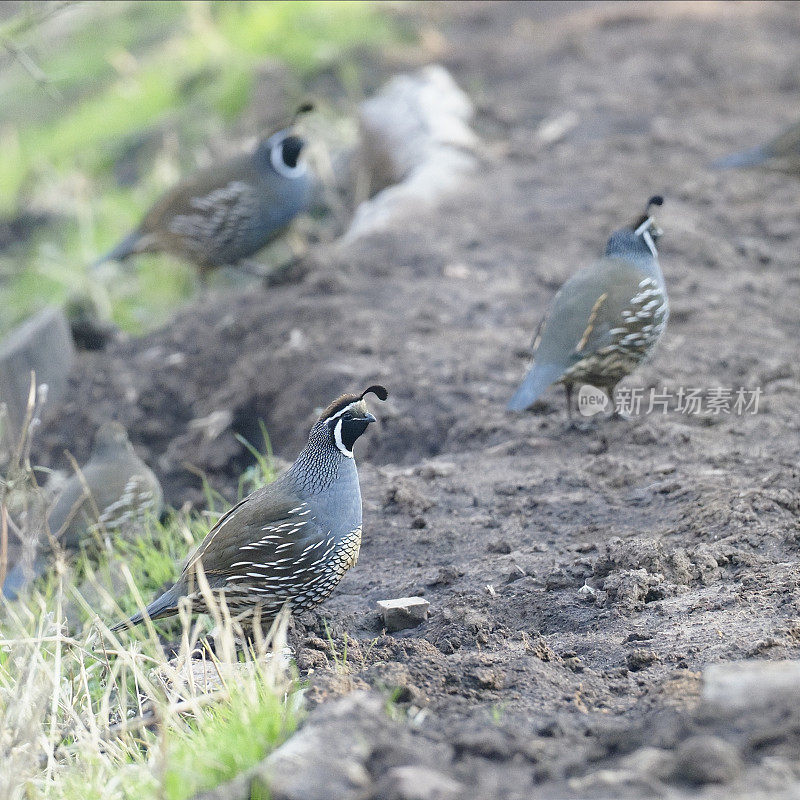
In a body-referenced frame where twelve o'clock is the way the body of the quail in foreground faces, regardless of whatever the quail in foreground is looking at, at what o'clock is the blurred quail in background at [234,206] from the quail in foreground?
The blurred quail in background is roughly at 9 o'clock from the quail in foreground.

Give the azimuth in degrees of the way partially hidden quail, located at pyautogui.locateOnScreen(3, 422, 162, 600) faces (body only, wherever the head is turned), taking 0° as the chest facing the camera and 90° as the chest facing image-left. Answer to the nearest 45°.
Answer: approximately 225°

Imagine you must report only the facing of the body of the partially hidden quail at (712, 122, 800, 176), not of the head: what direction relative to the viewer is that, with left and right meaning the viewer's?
facing to the right of the viewer

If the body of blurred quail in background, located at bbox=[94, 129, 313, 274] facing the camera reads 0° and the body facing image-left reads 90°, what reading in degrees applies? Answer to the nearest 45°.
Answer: approximately 270°

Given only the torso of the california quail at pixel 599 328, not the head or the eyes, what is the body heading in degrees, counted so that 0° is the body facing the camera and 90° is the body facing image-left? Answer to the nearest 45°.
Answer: approximately 225°

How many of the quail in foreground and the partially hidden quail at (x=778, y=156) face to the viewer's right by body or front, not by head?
2

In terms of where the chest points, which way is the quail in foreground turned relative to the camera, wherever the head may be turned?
to the viewer's right

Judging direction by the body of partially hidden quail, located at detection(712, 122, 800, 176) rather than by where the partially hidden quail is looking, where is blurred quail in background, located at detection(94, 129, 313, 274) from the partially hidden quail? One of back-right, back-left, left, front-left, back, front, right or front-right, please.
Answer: back

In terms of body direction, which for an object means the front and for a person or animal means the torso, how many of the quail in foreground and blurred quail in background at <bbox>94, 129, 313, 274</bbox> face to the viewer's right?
2
